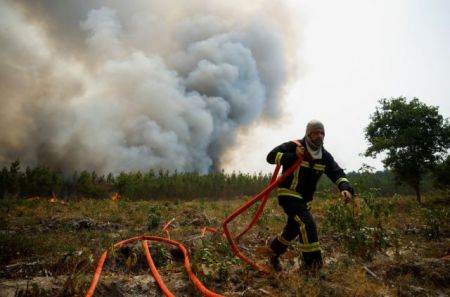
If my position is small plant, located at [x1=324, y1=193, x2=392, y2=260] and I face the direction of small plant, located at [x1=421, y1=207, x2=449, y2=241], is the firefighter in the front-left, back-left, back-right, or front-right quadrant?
back-right

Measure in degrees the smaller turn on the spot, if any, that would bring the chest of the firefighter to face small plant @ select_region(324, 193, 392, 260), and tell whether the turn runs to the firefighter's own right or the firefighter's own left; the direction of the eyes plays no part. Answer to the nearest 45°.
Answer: approximately 90° to the firefighter's own left

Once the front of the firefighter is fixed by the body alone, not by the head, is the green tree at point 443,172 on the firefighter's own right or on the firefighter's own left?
on the firefighter's own left

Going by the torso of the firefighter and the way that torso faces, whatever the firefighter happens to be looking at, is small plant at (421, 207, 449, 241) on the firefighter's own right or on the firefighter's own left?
on the firefighter's own left

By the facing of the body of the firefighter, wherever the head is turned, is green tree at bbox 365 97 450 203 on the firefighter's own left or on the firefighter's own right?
on the firefighter's own left
